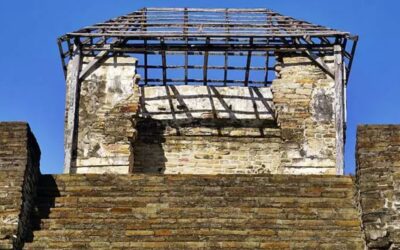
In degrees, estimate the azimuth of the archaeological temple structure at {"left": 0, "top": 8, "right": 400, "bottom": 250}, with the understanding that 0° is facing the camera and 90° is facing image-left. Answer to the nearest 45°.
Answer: approximately 0°
